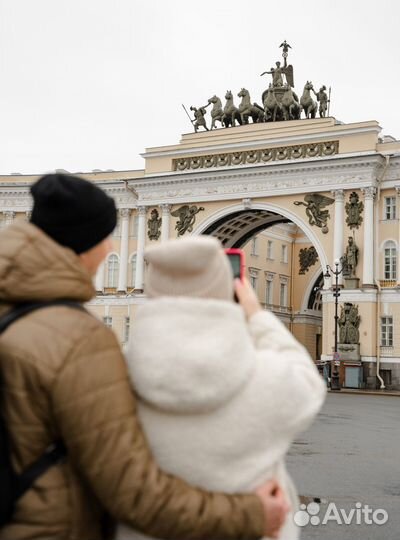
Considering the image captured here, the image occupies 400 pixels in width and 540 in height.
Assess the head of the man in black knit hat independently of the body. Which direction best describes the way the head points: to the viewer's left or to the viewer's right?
to the viewer's right

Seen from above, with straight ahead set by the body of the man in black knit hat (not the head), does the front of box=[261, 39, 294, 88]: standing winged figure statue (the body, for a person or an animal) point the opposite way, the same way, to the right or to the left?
the opposite way

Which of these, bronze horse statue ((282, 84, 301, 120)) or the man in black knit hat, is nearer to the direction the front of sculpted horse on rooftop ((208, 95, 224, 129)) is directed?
the man in black knit hat

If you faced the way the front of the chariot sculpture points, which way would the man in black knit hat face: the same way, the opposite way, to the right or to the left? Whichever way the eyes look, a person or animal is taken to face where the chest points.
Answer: the opposite way

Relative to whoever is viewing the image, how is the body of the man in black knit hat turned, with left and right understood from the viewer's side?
facing away from the viewer and to the right of the viewer

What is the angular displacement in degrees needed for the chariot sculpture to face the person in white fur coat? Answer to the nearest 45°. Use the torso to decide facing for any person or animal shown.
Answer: approximately 45° to its left

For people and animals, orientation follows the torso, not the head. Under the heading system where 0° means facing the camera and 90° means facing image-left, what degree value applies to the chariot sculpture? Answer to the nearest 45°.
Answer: approximately 45°

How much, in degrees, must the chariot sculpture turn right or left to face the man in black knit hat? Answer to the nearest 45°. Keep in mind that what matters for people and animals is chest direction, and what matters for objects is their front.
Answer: approximately 45° to its left

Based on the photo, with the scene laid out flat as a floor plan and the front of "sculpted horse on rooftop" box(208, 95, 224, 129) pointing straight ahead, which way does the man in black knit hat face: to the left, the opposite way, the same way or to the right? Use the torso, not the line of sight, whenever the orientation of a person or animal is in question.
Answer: the opposite way
